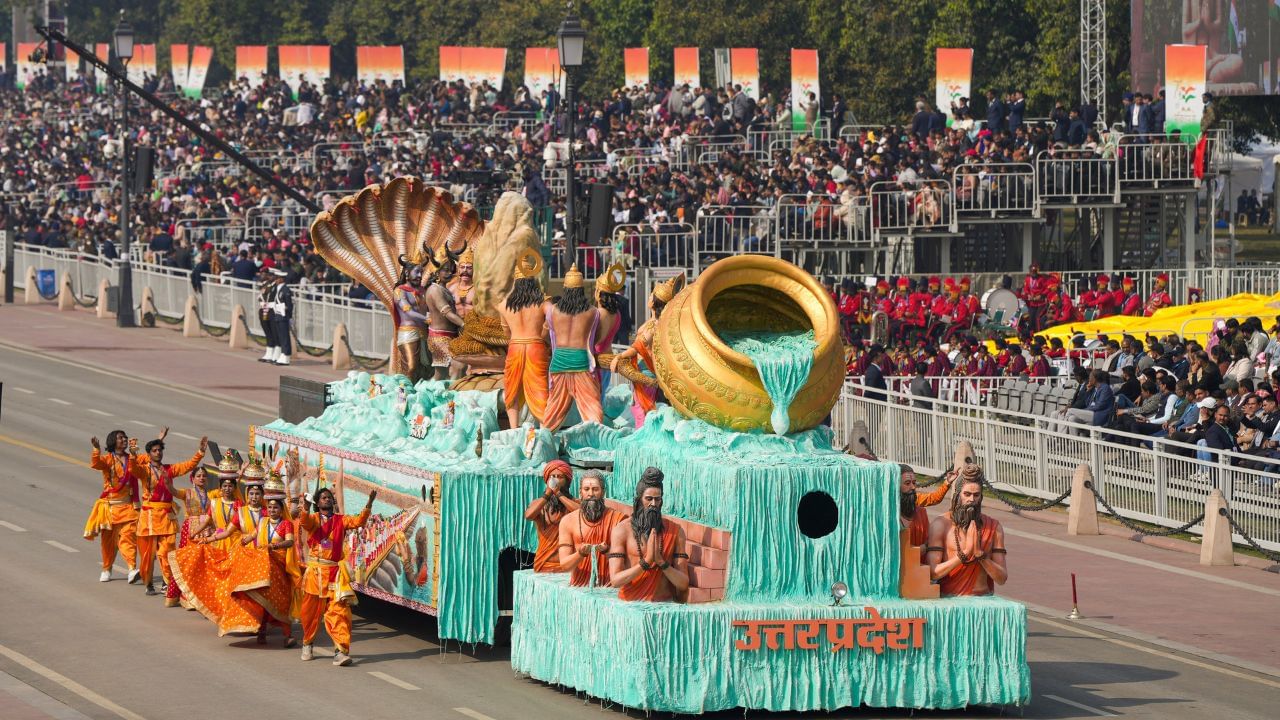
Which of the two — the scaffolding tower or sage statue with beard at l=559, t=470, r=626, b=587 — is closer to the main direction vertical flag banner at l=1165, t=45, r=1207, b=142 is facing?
the sage statue with beard

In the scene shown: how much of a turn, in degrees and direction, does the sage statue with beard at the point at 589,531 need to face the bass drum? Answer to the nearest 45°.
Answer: approximately 180°

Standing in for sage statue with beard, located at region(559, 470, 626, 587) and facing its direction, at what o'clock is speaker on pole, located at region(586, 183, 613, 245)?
The speaker on pole is roughly at 6 o'clock from the sage statue with beard.

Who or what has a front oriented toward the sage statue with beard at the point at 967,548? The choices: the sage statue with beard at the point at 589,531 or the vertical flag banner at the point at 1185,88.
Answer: the vertical flag banner

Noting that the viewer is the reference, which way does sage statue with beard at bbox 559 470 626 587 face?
facing the viewer

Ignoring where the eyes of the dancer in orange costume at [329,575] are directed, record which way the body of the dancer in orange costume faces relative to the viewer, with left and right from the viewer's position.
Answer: facing the viewer

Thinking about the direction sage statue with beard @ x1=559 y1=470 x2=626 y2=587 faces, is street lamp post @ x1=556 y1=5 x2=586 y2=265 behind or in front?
behind

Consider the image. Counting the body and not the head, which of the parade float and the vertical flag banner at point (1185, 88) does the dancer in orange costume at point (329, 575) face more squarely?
the parade float

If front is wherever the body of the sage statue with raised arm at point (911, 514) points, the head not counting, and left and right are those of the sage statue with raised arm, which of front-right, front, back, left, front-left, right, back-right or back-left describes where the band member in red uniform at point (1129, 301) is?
back-left

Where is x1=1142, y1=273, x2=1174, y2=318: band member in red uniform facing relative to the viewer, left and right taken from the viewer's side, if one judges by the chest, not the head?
facing the viewer and to the left of the viewer

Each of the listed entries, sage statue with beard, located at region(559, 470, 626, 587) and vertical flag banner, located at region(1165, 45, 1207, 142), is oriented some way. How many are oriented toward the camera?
2

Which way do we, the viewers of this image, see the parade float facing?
facing the viewer and to the right of the viewer

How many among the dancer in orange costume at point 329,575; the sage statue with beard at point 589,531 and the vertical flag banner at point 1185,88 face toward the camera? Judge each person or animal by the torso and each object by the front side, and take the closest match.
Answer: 3

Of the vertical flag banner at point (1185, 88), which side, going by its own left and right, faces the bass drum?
front

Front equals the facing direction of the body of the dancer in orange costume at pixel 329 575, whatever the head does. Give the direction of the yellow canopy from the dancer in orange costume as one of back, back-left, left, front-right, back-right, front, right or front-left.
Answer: back-left
